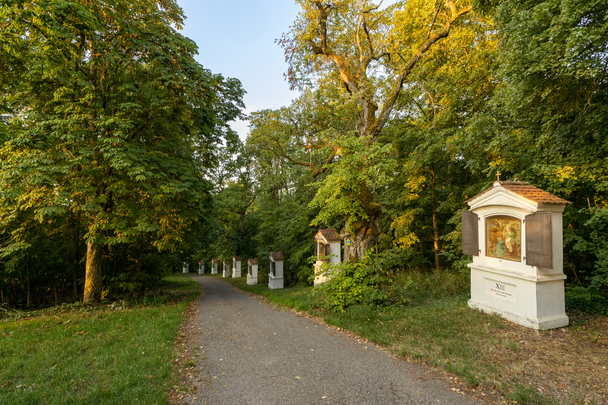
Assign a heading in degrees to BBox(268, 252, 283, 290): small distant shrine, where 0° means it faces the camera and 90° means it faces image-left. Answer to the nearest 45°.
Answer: approximately 45°

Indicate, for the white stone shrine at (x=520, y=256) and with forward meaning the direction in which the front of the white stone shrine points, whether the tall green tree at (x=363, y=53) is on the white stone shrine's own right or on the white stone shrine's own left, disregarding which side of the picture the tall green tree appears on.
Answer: on the white stone shrine's own right

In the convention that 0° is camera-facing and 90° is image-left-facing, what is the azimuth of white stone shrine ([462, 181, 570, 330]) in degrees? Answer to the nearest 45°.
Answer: approximately 45°

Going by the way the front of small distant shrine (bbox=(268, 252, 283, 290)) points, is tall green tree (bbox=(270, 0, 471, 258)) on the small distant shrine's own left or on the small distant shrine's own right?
on the small distant shrine's own left

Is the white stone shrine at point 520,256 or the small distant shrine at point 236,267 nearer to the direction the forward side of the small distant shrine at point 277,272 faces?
the white stone shrine

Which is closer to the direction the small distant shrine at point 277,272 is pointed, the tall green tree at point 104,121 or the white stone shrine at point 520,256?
the tall green tree

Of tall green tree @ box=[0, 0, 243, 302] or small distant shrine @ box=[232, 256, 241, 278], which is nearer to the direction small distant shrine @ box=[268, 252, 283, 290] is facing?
the tall green tree

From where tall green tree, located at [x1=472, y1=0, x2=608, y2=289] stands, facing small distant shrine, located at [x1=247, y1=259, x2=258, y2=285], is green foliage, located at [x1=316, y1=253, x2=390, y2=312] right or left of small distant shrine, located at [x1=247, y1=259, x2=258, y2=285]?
left
